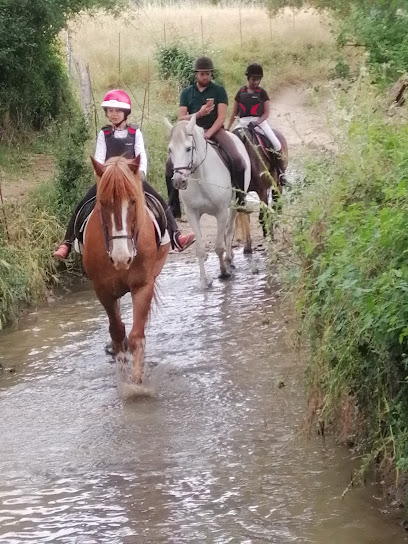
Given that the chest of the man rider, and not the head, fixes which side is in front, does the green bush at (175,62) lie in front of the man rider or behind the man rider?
behind

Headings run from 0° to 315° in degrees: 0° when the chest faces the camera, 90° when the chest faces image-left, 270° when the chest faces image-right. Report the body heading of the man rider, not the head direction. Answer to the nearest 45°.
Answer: approximately 0°

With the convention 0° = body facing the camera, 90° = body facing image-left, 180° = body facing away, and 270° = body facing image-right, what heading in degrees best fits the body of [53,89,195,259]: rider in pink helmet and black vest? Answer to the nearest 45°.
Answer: approximately 0°

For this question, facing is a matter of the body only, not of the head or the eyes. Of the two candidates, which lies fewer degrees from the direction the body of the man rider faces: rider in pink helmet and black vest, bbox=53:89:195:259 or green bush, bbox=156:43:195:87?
the rider in pink helmet and black vest

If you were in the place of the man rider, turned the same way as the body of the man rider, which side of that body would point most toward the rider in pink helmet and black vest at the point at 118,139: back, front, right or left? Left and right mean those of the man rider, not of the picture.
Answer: front

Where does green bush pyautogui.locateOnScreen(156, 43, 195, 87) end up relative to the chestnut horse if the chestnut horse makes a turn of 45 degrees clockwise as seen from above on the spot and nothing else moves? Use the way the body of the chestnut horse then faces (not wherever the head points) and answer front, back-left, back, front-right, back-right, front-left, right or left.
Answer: back-right

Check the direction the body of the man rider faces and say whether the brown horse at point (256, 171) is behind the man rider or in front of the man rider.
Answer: behind

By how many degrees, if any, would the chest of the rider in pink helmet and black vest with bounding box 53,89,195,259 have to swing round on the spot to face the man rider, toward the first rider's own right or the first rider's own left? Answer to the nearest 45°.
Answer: approximately 180°

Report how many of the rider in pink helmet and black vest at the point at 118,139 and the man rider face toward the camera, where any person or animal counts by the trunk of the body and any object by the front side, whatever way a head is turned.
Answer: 2

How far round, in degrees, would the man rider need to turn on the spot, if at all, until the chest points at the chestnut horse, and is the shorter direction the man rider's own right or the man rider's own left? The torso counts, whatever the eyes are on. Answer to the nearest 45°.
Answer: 0° — they already face it
